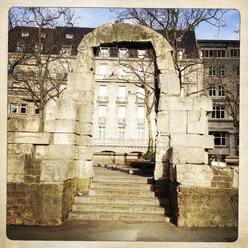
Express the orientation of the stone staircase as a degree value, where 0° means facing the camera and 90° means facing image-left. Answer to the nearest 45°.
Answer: approximately 0°
